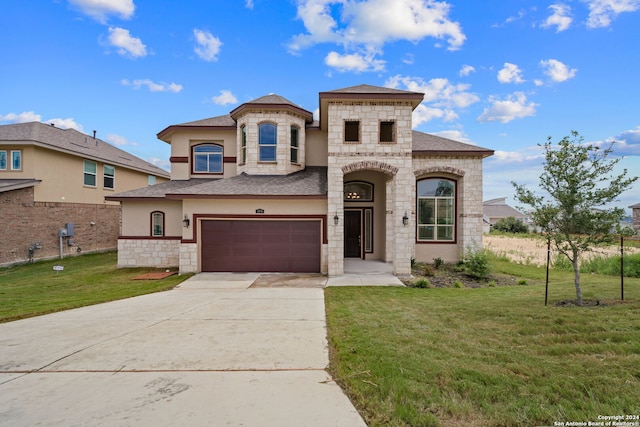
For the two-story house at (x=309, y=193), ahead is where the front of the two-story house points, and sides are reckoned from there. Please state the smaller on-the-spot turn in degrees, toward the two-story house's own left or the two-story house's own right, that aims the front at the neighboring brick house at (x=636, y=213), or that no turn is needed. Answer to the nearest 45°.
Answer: approximately 135° to the two-story house's own left

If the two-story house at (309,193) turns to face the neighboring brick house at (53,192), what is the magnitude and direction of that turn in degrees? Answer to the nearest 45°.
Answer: approximately 90° to its right

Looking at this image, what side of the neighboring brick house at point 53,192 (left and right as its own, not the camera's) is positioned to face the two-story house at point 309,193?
left

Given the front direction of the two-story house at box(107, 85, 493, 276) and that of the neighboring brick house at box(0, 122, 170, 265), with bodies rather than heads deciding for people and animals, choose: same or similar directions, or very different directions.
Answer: same or similar directions

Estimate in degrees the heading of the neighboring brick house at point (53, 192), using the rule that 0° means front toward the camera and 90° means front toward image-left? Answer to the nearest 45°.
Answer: approximately 45°

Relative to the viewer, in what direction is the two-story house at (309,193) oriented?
toward the camera

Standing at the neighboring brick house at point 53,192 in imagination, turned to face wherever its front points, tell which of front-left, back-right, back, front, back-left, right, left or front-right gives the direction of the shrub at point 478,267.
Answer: left

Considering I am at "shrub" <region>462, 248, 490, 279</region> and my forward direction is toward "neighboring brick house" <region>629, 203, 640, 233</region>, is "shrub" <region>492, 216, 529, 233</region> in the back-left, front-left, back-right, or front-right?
front-left
